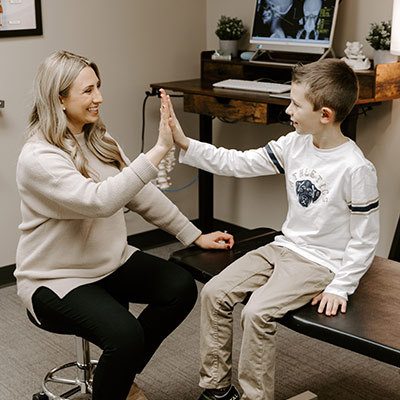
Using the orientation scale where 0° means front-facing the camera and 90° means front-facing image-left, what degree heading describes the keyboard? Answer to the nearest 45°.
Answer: approximately 0°

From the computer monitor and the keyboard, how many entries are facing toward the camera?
2

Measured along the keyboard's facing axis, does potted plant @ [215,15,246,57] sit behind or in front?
behind

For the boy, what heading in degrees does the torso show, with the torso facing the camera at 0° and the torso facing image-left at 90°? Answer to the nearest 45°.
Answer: approximately 45°

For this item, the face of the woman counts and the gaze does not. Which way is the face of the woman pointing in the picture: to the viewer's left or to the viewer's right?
to the viewer's right

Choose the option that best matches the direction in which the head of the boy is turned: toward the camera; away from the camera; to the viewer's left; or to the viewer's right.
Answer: to the viewer's left

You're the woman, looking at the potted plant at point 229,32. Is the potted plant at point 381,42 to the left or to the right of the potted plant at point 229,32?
right
